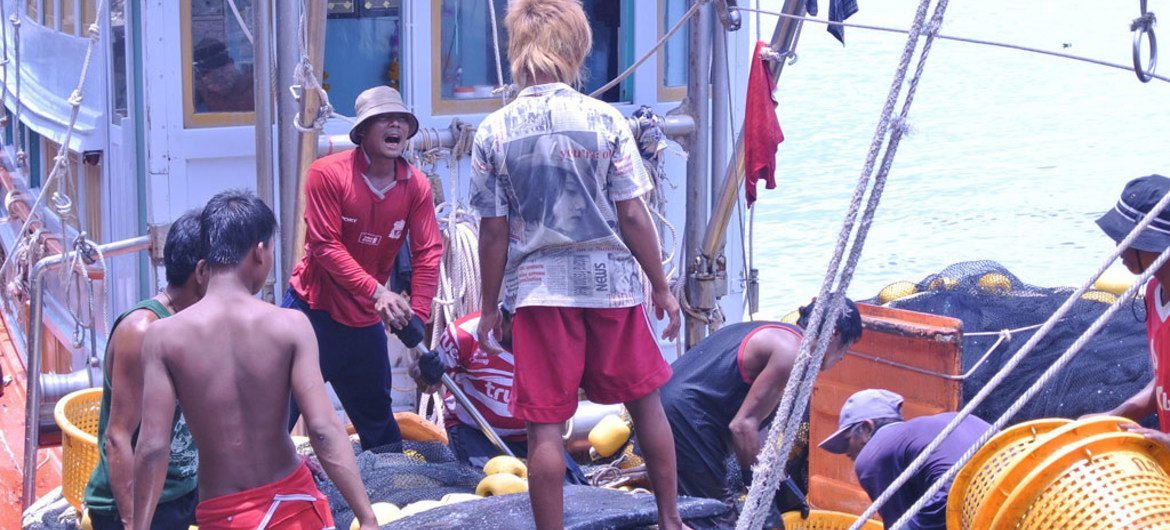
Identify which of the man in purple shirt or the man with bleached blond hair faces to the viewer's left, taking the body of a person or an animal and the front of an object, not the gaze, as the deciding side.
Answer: the man in purple shirt

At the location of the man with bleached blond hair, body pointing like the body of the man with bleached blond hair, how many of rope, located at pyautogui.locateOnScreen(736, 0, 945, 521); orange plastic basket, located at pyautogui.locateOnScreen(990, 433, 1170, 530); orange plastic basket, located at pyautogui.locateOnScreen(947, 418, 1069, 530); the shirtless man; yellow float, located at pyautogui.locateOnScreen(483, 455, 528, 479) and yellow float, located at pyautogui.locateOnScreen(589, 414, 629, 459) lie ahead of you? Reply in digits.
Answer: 2

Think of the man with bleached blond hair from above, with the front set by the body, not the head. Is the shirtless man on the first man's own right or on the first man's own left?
on the first man's own left

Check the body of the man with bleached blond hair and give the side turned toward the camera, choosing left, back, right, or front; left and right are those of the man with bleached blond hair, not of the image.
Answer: back

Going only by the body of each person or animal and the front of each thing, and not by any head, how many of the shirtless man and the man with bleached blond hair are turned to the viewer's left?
0

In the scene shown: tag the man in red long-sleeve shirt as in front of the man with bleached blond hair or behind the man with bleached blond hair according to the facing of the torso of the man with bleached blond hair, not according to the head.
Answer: in front

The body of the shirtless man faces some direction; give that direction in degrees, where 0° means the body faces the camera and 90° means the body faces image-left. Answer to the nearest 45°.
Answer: approximately 180°

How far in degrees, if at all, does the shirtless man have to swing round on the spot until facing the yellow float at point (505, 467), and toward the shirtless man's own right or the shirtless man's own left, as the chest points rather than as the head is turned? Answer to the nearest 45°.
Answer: approximately 45° to the shirtless man's own right

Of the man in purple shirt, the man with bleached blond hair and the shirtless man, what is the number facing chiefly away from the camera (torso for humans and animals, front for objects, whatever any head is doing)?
2

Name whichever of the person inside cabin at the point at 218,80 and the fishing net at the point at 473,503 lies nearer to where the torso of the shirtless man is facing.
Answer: the person inside cabin

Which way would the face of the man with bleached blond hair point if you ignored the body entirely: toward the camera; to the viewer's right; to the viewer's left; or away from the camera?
away from the camera

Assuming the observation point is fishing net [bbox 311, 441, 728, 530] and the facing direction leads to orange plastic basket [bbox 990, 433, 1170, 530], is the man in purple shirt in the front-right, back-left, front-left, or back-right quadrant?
front-left

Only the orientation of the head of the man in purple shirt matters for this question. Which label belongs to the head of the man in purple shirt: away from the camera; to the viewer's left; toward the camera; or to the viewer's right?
to the viewer's left

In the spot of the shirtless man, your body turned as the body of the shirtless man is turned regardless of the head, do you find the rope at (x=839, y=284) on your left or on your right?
on your right

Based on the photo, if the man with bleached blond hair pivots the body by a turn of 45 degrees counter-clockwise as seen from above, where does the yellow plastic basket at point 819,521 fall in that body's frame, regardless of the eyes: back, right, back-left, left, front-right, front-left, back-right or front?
right

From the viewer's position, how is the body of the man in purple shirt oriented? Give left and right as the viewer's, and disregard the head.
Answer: facing to the left of the viewer
